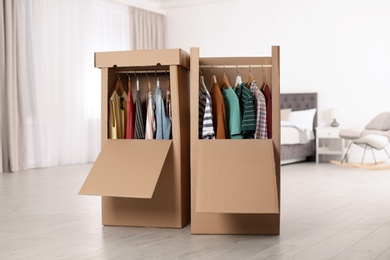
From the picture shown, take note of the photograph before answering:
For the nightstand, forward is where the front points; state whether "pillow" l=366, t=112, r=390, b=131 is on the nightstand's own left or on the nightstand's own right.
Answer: on the nightstand's own left

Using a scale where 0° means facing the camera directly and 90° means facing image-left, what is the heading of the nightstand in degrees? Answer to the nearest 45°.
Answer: approximately 0°

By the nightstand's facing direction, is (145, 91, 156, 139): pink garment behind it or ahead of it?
ahead
